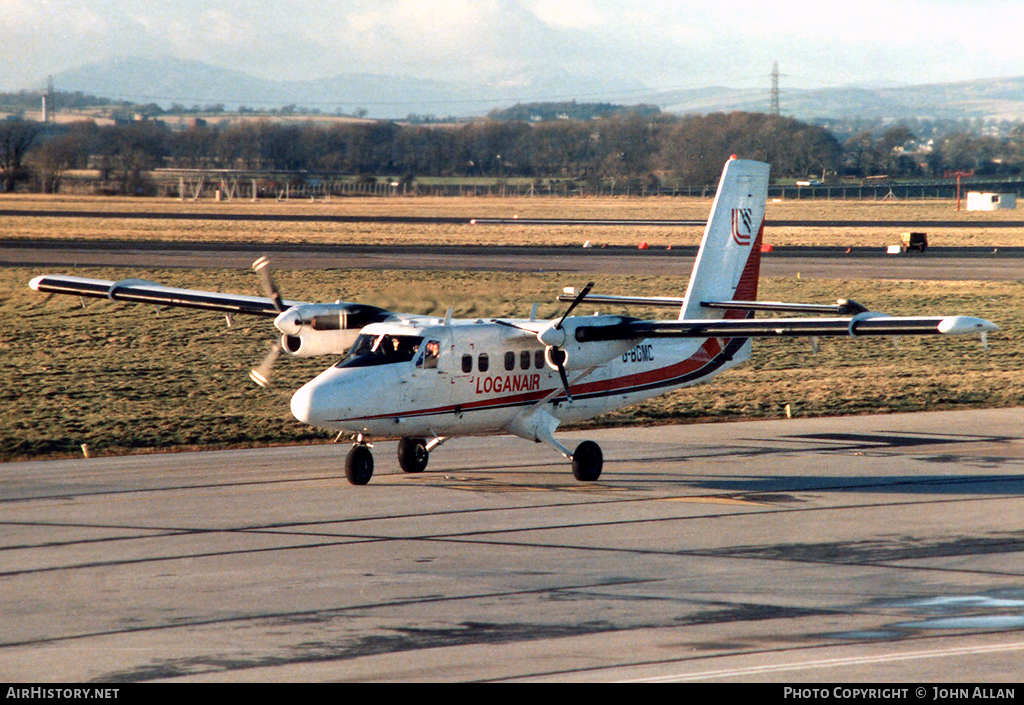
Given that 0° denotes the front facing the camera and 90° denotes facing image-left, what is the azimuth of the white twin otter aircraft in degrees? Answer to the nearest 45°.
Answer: approximately 45°
